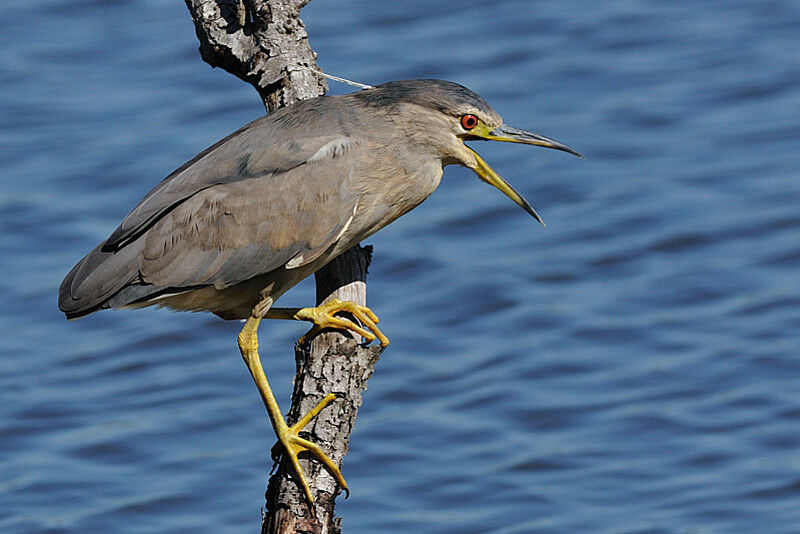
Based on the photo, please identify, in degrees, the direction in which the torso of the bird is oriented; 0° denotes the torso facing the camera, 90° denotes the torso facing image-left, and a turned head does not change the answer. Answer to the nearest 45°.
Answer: approximately 270°
